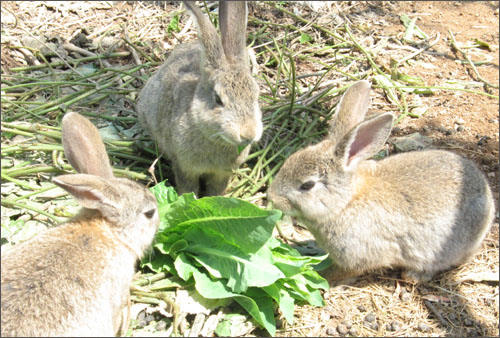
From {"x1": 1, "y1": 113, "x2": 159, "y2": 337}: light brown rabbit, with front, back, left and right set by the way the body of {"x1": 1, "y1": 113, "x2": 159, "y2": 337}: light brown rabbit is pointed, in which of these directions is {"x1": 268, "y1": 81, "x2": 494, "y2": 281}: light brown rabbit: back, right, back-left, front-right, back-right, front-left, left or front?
front-right

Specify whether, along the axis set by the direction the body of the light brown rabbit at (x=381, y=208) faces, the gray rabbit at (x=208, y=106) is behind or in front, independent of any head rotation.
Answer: in front

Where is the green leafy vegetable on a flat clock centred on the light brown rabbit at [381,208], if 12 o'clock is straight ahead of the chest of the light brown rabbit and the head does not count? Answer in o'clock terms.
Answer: The green leafy vegetable is roughly at 11 o'clock from the light brown rabbit.

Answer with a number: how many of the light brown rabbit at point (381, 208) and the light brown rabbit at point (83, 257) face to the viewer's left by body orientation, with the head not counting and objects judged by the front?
1

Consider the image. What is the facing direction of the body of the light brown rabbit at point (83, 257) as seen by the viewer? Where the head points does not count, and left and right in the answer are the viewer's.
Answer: facing away from the viewer and to the right of the viewer

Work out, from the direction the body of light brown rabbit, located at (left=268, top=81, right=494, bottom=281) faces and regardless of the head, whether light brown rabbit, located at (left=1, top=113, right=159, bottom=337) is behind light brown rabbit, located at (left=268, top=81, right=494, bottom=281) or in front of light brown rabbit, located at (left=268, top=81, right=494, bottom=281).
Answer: in front

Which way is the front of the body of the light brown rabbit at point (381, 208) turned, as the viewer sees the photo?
to the viewer's left

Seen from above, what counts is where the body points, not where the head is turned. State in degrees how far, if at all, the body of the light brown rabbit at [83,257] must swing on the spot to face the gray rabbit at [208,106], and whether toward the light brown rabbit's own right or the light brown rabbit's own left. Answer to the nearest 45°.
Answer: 0° — it already faces it

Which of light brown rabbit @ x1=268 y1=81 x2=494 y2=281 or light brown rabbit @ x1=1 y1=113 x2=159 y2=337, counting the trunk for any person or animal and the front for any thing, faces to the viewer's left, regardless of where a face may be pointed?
light brown rabbit @ x1=268 y1=81 x2=494 y2=281
